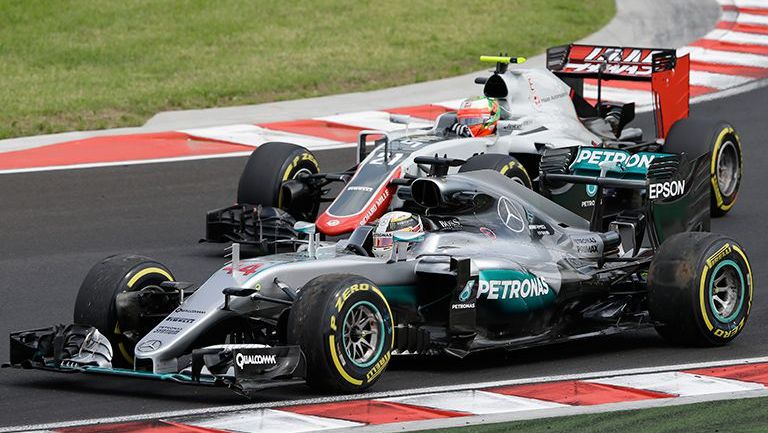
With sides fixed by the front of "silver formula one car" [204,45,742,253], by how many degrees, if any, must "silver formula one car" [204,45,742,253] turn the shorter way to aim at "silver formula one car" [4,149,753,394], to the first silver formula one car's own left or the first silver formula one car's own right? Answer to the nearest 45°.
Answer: approximately 45° to the first silver formula one car's own left

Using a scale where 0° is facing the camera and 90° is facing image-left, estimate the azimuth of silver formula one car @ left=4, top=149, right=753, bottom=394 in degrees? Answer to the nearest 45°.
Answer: approximately 45°

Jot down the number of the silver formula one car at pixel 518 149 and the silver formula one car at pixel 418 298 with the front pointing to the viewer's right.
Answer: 0

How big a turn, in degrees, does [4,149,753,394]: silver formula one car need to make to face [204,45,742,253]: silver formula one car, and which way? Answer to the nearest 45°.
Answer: approximately 135° to its right

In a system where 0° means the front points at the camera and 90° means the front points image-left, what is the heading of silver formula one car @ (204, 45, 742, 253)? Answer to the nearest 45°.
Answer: approximately 45°
